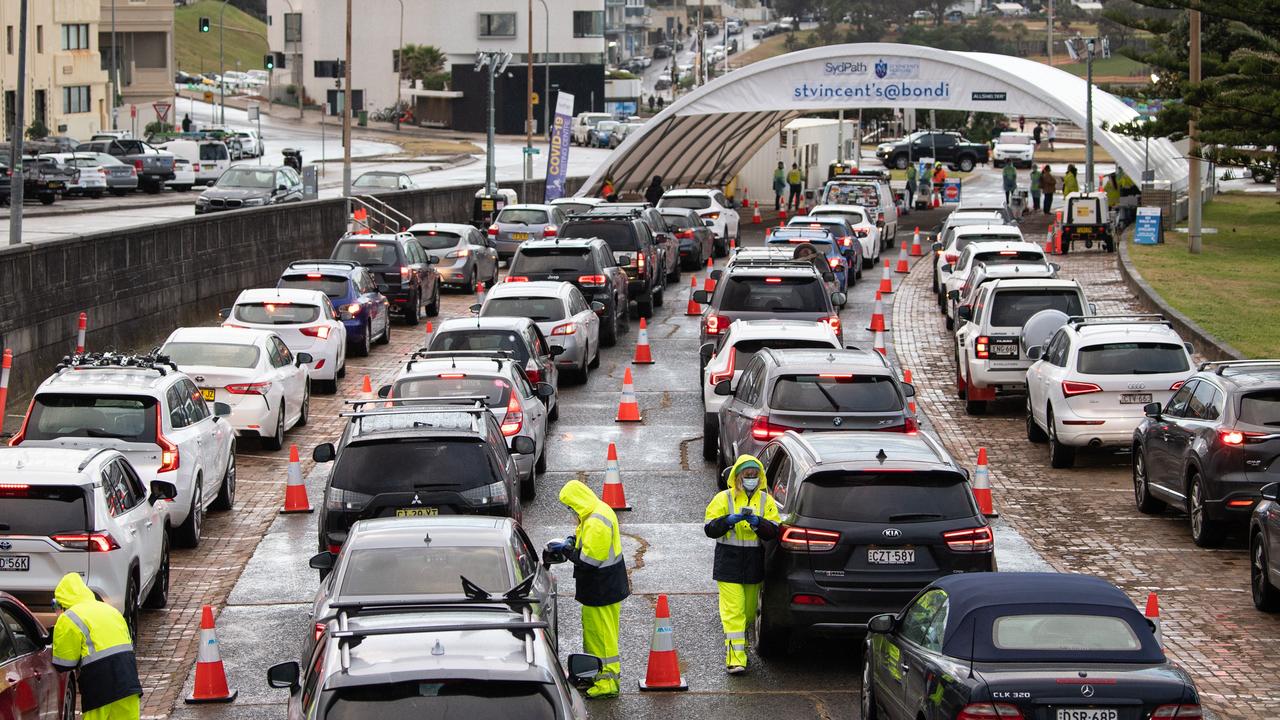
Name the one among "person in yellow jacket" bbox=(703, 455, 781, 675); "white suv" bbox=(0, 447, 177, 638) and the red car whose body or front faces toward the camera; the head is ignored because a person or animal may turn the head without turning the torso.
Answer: the person in yellow jacket

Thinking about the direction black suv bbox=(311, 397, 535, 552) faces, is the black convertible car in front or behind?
behind

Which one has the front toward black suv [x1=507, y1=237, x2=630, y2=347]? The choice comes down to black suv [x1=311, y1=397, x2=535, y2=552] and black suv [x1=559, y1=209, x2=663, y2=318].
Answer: black suv [x1=311, y1=397, x2=535, y2=552]

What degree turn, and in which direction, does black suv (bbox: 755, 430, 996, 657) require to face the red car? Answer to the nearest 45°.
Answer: approximately 135° to its left

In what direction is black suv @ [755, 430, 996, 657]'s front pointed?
away from the camera

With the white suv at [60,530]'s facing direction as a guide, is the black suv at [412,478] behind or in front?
in front

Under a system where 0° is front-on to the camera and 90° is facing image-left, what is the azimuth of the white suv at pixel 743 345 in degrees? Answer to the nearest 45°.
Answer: approximately 180°

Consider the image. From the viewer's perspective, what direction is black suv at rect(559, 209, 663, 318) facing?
away from the camera

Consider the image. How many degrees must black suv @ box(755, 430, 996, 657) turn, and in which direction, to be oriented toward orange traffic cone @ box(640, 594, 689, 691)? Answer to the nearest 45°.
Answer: approximately 90° to its left

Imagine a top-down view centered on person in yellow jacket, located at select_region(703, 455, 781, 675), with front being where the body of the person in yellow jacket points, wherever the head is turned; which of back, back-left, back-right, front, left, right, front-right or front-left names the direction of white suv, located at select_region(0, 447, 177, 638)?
right

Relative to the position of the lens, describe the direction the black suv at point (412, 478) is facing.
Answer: facing away from the viewer

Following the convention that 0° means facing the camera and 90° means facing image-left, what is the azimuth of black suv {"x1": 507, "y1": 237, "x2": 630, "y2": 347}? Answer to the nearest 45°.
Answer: approximately 180°

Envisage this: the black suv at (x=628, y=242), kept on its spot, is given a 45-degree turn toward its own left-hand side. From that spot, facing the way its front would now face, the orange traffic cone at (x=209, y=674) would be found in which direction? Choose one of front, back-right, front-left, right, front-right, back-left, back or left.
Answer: back-left

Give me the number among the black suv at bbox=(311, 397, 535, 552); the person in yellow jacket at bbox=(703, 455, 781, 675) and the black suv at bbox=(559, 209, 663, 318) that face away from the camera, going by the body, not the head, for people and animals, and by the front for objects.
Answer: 2

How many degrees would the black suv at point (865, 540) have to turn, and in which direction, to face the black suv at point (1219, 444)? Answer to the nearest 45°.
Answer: approximately 45° to its right

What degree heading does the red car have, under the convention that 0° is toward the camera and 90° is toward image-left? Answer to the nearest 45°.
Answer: approximately 225°

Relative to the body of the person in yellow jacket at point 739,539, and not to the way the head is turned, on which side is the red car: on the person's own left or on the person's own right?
on the person's own right

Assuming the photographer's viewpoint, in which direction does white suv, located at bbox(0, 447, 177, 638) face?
facing away from the viewer and to the right of the viewer
